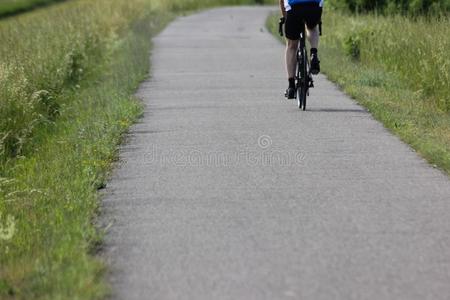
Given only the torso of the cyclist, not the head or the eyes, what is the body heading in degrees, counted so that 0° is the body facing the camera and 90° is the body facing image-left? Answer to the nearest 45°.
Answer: approximately 180°

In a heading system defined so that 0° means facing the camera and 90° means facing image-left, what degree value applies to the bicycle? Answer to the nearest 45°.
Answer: approximately 180°
